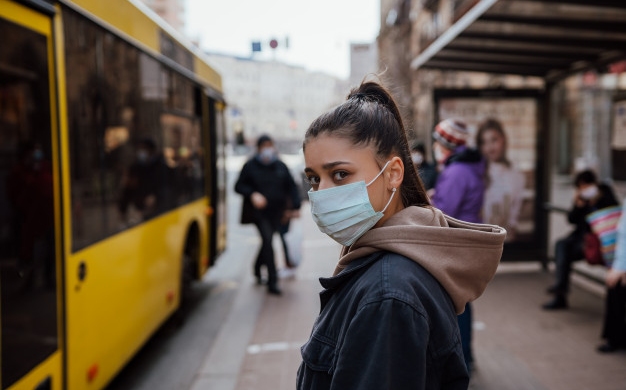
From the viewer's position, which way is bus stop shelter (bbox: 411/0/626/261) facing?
facing to the left of the viewer

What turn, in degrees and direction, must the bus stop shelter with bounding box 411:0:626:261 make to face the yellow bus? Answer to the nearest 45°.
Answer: approximately 45° to its left

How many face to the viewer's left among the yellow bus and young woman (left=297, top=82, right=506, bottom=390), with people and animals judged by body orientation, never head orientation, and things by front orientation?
1

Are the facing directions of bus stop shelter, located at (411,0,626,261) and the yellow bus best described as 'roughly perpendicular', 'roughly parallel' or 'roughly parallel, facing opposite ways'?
roughly perpendicular

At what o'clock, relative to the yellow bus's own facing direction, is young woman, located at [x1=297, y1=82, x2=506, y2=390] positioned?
The young woman is roughly at 4 o'clock from the yellow bus.

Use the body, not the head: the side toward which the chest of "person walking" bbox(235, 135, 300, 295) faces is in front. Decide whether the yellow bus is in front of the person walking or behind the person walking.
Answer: in front

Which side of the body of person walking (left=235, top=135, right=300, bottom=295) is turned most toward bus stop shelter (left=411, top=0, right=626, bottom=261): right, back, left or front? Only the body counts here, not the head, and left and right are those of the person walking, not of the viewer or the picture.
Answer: left

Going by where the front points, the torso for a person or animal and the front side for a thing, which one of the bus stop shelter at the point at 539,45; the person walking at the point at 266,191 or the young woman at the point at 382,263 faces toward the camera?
the person walking

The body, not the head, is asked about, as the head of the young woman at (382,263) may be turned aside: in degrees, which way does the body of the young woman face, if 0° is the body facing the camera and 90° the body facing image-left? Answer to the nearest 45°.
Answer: approximately 90°

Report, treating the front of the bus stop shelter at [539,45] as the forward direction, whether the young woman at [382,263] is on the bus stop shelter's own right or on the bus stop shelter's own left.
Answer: on the bus stop shelter's own left

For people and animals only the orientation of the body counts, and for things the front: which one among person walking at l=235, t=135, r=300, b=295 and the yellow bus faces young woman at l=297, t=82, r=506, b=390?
the person walking

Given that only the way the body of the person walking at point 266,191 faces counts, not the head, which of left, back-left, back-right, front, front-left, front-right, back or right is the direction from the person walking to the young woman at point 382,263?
front

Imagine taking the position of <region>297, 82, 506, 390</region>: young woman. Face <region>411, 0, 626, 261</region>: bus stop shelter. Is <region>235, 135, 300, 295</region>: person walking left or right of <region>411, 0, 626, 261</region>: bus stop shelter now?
left

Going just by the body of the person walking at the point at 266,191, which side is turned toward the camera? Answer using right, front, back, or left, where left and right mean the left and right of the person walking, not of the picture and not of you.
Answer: front
